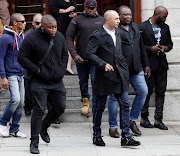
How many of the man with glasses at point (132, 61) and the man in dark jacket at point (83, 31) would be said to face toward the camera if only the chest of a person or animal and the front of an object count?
2

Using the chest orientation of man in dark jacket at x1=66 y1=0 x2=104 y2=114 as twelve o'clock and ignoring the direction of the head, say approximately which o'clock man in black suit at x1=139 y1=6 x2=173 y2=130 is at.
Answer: The man in black suit is roughly at 9 o'clock from the man in dark jacket.

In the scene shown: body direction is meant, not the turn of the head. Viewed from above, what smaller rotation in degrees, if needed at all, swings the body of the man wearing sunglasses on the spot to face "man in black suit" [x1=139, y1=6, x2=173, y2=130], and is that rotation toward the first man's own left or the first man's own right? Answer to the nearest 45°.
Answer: approximately 45° to the first man's own left

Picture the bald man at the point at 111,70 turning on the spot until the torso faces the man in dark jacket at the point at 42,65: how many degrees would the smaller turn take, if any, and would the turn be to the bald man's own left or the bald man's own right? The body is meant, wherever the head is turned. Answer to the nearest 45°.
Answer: approximately 135° to the bald man's own right

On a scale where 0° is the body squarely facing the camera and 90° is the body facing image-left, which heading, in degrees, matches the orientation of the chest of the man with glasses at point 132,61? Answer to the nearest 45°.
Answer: approximately 0°

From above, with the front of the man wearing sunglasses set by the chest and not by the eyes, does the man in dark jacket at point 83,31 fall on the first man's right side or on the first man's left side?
on the first man's left side

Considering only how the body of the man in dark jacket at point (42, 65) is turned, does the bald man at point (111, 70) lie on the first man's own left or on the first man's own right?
on the first man's own left

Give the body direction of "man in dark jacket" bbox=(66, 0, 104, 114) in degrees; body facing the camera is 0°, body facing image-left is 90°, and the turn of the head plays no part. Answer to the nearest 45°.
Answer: approximately 0°
